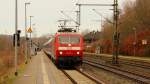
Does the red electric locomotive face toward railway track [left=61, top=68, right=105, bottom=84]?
yes

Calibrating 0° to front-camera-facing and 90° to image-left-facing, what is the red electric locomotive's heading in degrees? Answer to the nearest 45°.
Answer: approximately 0°
